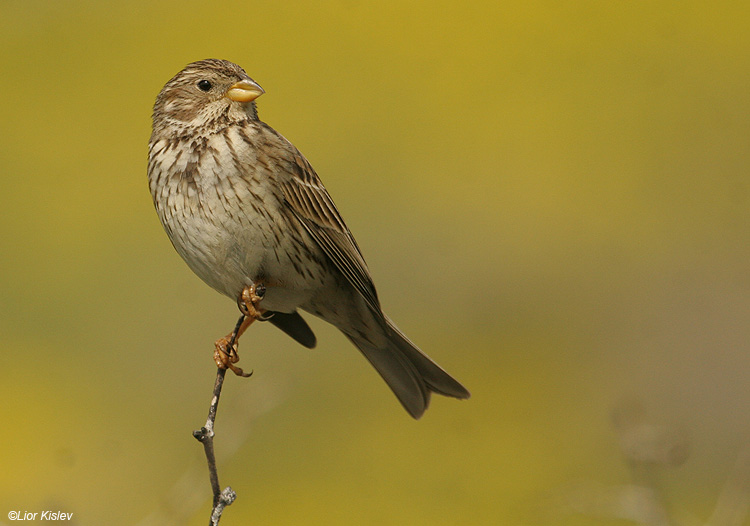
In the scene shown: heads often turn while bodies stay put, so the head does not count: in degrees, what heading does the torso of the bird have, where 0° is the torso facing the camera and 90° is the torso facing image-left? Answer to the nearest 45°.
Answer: approximately 45°
